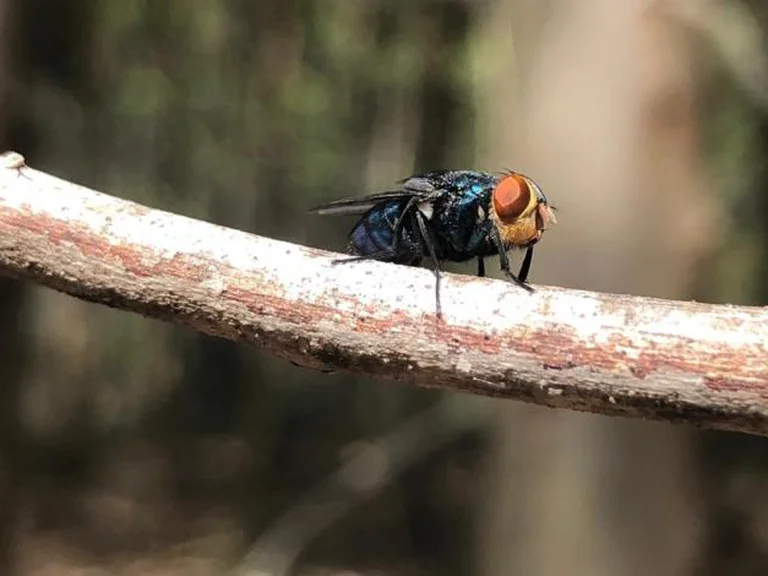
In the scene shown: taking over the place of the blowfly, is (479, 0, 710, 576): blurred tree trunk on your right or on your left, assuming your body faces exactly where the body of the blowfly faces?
on your left

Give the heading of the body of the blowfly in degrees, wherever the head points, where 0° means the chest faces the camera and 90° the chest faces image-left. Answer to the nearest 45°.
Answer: approximately 270°
